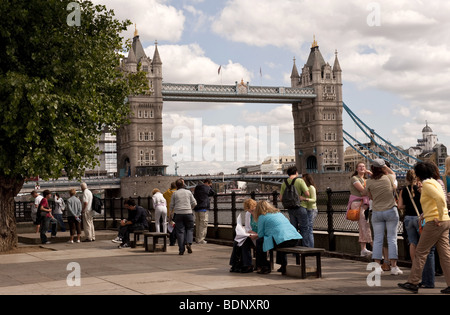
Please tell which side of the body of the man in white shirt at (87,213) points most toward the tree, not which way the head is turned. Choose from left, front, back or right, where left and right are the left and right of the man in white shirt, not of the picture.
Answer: left

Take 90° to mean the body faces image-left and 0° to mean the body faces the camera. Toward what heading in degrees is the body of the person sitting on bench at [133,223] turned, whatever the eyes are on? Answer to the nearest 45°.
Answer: approximately 90°

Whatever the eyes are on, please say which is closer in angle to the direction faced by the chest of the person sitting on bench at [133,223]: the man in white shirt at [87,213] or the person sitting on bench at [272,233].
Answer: the man in white shirt

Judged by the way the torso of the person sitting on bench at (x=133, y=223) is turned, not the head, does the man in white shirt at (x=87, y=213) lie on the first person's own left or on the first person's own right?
on the first person's own right

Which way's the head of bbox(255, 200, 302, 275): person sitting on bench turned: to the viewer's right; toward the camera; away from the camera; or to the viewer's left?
to the viewer's left
